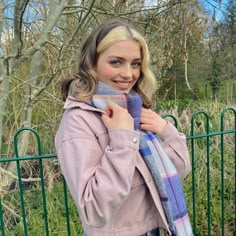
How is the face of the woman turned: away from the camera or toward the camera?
toward the camera

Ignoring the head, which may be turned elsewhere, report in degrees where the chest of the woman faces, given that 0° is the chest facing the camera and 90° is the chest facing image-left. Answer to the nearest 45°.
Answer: approximately 315°
